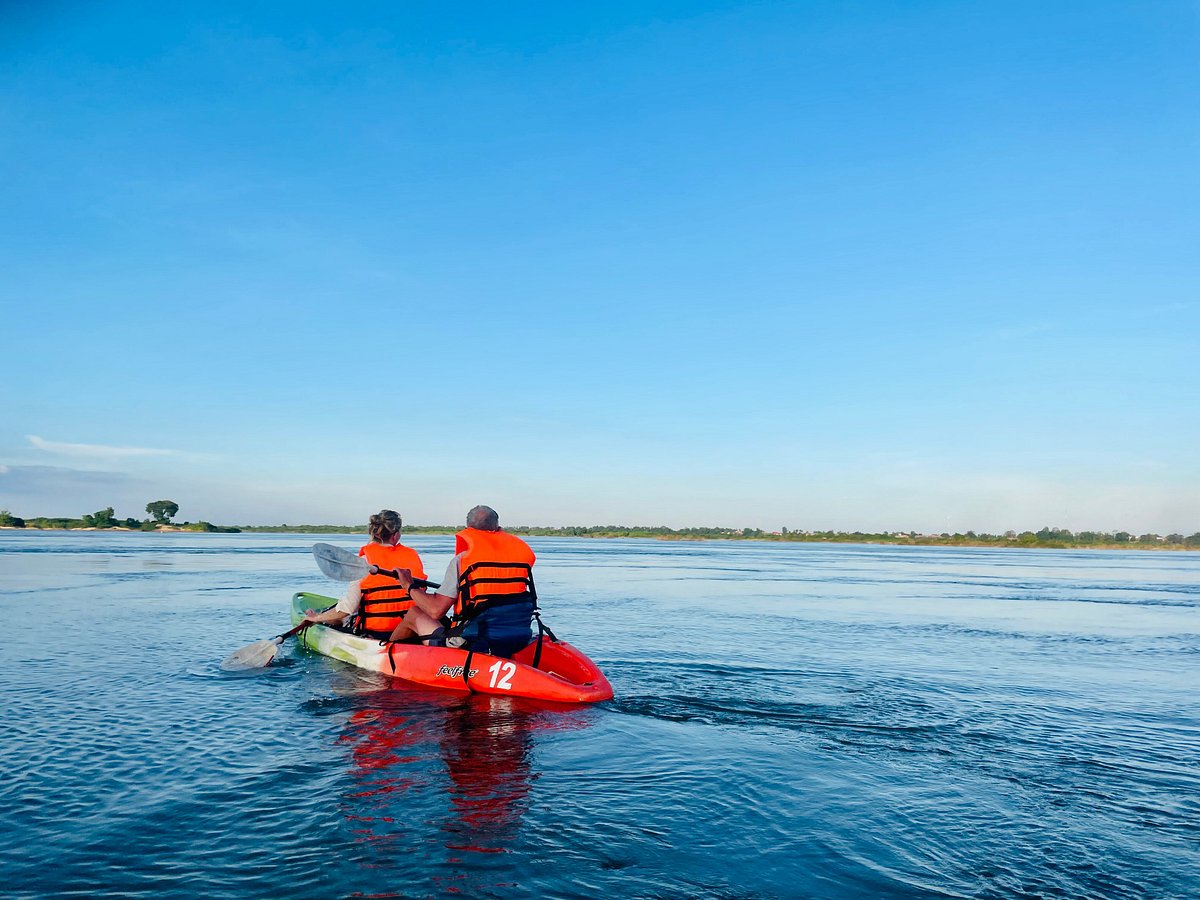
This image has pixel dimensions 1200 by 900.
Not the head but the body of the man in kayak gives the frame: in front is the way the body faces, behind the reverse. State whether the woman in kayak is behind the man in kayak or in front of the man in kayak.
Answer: in front

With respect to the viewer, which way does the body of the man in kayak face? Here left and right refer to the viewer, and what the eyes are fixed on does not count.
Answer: facing away from the viewer and to the left of the viewer
